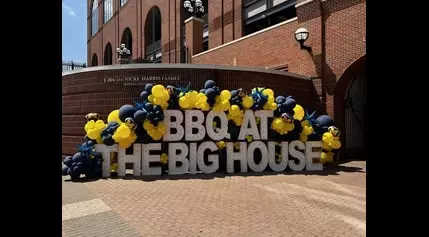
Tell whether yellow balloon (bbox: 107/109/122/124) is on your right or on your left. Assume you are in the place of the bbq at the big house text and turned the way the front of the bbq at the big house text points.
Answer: on your right

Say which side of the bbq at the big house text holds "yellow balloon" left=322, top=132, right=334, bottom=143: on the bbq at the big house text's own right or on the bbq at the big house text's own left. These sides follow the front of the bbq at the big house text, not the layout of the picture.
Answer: on the bbq at the big house text's own left

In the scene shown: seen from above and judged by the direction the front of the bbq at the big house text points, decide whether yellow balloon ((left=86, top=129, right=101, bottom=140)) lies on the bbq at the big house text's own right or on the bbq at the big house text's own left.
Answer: on the bbq at the big house text's own right

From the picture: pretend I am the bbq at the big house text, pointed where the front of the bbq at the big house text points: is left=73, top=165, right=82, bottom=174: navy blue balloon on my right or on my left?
on my right

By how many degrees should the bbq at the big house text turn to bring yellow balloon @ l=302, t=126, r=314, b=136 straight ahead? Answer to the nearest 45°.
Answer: approximately 90° to its left

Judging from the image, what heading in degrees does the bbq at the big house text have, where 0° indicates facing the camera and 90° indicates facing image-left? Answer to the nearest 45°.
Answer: approximately 0°

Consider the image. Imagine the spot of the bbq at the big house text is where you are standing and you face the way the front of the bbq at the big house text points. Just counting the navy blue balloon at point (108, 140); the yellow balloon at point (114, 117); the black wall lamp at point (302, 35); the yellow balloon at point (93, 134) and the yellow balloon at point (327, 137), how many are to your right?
3

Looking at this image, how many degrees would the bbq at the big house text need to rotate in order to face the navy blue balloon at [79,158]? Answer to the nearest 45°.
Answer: approximately 90° to its right

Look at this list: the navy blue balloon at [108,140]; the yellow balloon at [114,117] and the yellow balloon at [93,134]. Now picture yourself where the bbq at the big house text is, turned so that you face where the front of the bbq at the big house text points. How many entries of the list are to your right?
3

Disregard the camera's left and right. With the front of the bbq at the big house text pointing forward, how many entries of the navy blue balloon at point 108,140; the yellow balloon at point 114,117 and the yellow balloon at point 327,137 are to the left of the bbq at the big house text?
1
